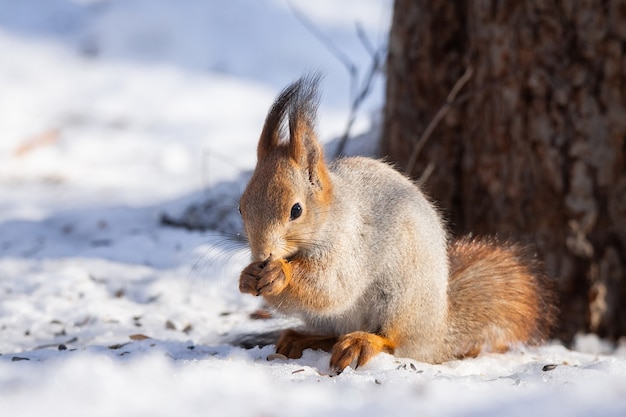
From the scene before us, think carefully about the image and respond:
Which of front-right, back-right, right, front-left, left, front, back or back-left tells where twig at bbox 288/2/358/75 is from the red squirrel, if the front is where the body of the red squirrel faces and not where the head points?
back-right

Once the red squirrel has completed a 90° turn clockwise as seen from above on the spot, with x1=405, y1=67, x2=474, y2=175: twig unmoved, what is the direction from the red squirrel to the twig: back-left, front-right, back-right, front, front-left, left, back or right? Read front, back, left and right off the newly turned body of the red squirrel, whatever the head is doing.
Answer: front-right

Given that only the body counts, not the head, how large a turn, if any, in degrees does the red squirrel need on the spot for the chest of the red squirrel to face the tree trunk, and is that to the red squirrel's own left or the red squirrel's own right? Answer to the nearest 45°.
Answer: approximately 180°

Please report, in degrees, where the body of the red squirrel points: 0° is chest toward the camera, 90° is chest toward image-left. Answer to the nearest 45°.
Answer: approximately 45°
